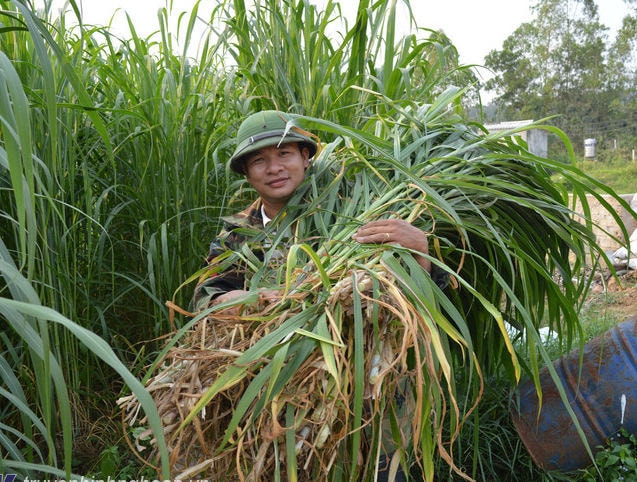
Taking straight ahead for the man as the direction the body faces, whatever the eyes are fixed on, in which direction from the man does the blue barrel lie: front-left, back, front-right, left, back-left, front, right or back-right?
left

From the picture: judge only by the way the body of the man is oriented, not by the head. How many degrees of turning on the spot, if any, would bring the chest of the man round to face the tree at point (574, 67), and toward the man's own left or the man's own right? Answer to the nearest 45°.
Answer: approximately 135° to the man's own left

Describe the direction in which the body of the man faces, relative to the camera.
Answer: toward the camera
